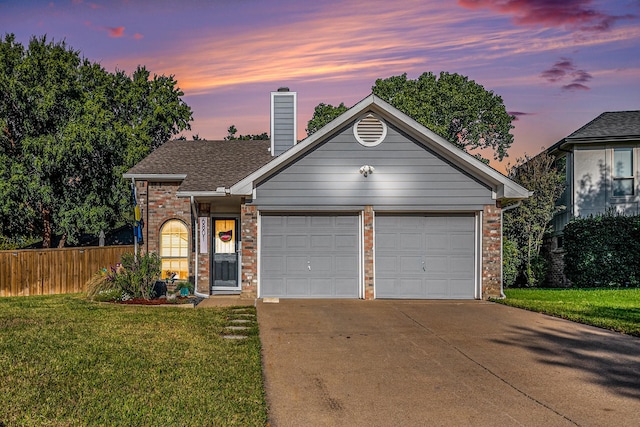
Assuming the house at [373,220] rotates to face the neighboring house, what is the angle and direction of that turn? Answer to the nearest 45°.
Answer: approximately 135° to its left

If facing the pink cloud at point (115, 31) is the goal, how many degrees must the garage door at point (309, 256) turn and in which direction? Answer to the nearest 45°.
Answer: approximately 135° to its right

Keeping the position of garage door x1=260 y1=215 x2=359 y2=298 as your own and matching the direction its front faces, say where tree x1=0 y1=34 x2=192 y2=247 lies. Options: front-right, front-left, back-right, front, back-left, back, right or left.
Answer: back-right

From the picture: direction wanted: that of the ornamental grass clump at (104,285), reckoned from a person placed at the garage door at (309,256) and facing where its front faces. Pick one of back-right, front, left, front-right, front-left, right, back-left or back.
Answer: right

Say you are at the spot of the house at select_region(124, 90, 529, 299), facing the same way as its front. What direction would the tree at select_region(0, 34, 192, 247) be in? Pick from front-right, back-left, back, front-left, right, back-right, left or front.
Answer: back-right

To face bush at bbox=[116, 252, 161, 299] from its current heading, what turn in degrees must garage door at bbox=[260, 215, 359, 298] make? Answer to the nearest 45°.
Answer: approximately 90° to its right

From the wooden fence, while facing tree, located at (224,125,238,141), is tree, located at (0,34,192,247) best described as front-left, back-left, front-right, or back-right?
front-left

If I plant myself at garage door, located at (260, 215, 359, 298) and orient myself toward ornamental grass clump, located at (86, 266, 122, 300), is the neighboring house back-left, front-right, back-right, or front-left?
back-right

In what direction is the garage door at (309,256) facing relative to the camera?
toward the camera

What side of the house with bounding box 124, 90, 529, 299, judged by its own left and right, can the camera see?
front

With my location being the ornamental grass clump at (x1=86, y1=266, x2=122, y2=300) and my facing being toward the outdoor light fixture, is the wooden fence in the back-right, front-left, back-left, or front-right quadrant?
back-left

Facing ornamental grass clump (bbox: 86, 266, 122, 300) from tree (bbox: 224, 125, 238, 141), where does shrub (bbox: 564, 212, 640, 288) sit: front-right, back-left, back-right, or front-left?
front-left

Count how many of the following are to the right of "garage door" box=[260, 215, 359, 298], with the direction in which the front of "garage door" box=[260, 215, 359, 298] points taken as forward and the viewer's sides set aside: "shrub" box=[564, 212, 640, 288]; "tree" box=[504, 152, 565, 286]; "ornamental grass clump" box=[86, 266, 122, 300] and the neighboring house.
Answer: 1

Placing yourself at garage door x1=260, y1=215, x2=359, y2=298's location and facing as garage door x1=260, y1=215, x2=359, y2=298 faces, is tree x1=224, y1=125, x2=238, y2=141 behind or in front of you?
behind
